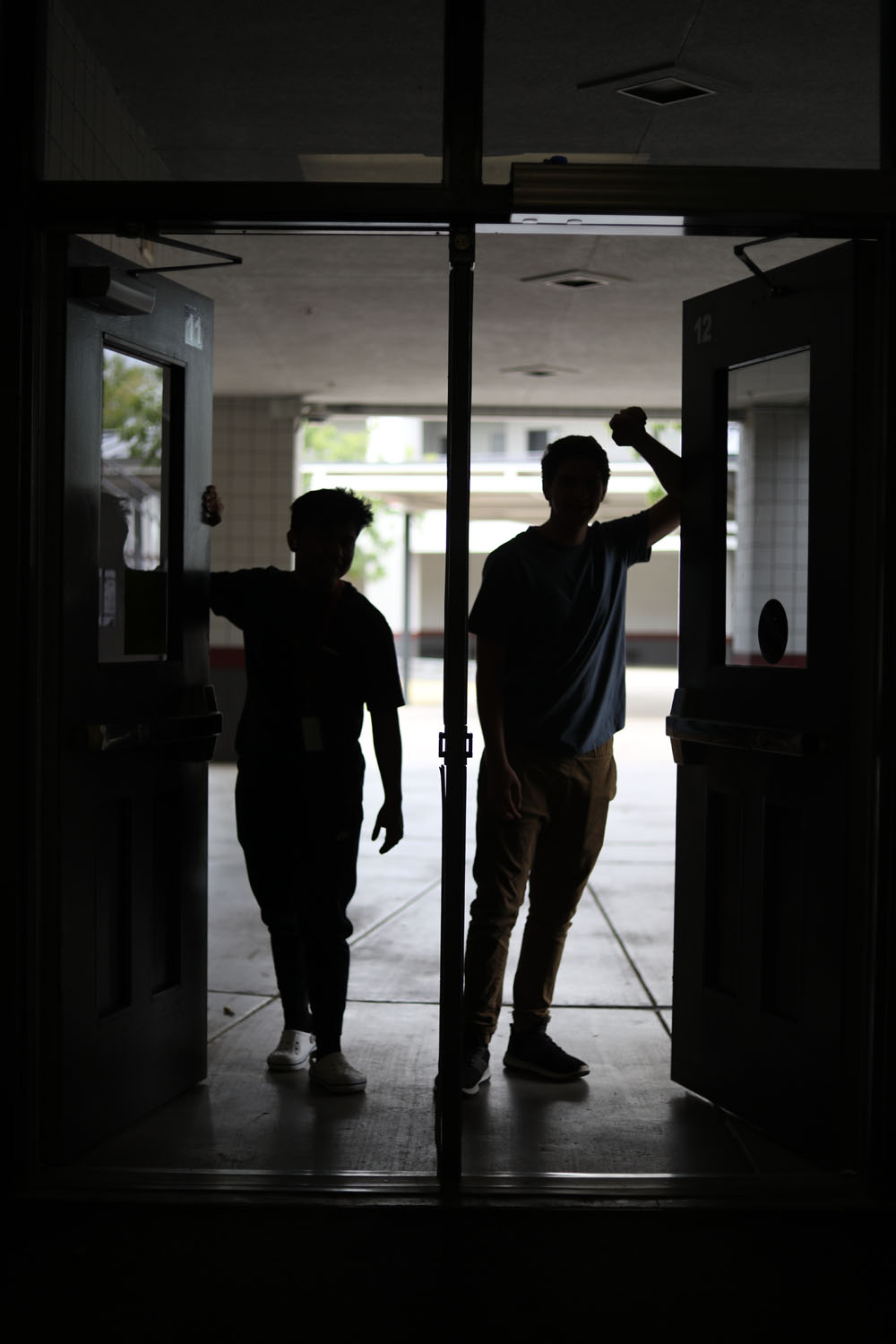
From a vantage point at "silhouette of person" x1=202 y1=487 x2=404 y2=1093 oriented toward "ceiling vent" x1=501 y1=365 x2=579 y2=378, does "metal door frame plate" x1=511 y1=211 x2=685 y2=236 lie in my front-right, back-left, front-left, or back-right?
back-right

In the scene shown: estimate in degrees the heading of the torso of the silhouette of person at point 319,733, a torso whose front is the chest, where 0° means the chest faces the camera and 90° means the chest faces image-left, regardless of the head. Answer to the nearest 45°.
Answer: approximately 0°

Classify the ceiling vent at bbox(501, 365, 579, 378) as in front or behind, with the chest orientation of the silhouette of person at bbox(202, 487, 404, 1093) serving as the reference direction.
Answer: behind

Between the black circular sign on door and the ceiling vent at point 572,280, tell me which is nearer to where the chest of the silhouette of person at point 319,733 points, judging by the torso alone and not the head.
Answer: the black circular sign on door

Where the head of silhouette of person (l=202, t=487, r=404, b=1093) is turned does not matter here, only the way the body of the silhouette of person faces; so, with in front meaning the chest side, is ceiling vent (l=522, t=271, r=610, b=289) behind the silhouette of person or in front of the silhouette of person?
behind

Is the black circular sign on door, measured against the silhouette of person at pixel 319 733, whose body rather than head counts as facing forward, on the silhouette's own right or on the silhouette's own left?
on the silhouette's own left

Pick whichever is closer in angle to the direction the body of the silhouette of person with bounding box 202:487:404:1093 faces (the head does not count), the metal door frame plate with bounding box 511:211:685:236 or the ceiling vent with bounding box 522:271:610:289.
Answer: the metal door frame plate
